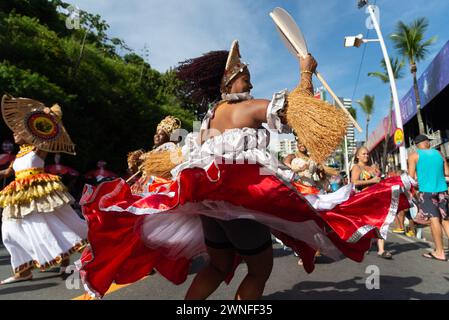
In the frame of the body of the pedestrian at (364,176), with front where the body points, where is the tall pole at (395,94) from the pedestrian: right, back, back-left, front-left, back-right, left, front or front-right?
back-left

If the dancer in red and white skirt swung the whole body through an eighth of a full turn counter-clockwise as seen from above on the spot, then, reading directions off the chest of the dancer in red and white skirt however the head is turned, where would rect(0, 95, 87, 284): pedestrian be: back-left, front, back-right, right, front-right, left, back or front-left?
front-left

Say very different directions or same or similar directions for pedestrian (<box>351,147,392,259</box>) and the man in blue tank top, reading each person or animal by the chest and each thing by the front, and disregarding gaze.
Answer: very different directions

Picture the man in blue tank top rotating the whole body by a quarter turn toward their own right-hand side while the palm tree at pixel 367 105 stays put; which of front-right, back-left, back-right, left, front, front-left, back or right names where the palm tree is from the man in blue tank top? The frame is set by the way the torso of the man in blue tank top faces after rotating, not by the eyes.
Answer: front-left

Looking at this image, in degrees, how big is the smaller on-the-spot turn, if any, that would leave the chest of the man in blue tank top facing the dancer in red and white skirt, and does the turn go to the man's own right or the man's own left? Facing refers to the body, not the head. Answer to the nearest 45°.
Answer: approximately 135° to the man's own left

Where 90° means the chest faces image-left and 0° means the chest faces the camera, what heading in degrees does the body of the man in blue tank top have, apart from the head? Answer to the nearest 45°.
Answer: approximately 135°

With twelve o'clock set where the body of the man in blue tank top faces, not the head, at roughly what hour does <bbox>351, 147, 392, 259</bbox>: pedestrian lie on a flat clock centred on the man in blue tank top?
The pedestrian is roughly at 10 o'clock from the man in blue tank top.

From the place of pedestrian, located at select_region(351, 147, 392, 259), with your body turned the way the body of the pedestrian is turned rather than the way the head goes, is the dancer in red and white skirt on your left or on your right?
on your right

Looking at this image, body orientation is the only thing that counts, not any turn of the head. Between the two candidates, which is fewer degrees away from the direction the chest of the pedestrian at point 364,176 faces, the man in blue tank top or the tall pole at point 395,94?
the man in blue tank top

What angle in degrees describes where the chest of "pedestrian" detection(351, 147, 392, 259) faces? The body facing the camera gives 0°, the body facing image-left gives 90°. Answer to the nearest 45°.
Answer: approximately 315°

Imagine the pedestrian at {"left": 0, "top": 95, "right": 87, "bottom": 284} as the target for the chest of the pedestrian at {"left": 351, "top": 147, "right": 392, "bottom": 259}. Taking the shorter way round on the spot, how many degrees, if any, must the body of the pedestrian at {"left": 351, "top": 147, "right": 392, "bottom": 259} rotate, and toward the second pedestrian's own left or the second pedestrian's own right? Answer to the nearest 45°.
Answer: approximately 90° to the second pedestrian's own right

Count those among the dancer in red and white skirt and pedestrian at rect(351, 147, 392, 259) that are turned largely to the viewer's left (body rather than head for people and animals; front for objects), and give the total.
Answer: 0

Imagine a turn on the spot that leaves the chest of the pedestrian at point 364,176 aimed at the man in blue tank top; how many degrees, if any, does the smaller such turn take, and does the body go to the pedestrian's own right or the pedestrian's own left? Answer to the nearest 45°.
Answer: approximately 45° to the pedestrian's own left

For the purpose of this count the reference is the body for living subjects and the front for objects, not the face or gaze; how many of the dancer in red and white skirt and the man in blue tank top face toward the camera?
0

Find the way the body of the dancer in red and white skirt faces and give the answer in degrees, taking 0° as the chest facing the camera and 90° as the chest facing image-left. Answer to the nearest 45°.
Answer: approximately 225°

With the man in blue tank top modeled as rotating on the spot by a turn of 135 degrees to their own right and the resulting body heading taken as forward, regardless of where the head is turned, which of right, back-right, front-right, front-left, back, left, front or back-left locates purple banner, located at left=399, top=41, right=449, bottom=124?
left
